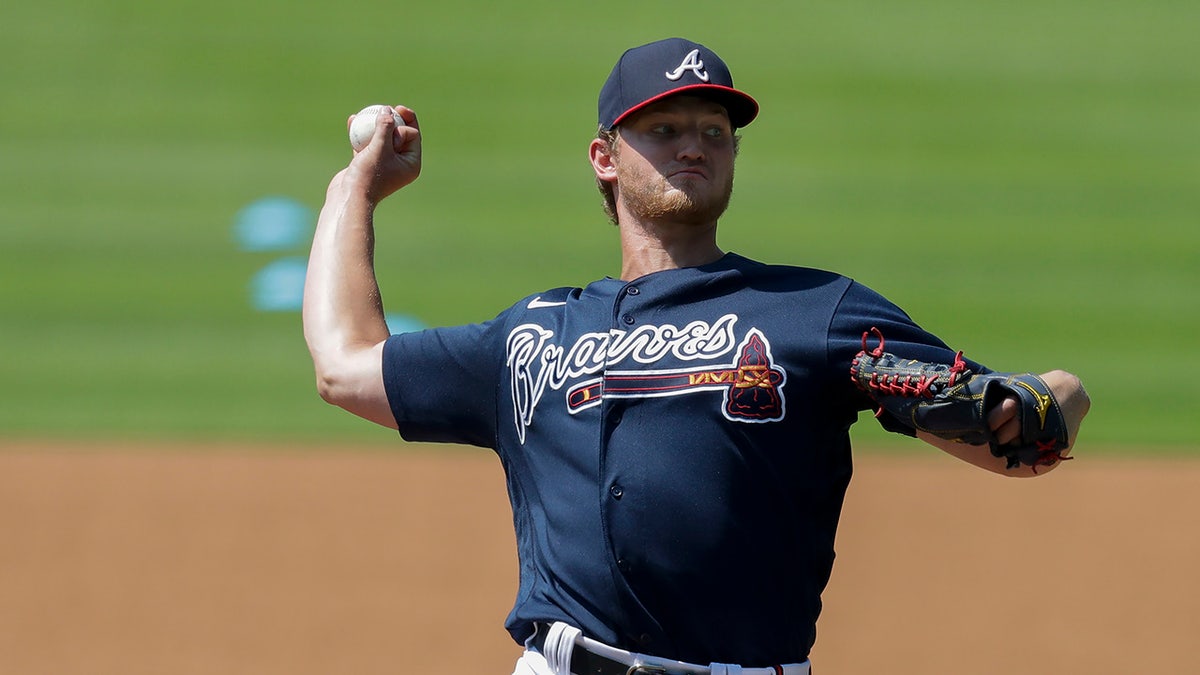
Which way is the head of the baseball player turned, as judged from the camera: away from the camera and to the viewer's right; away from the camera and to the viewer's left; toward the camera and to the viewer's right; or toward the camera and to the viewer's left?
toward the camera and to the viewer's right

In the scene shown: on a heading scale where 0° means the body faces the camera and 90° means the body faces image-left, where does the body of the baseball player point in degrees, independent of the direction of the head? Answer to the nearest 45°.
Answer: approximately 0°
